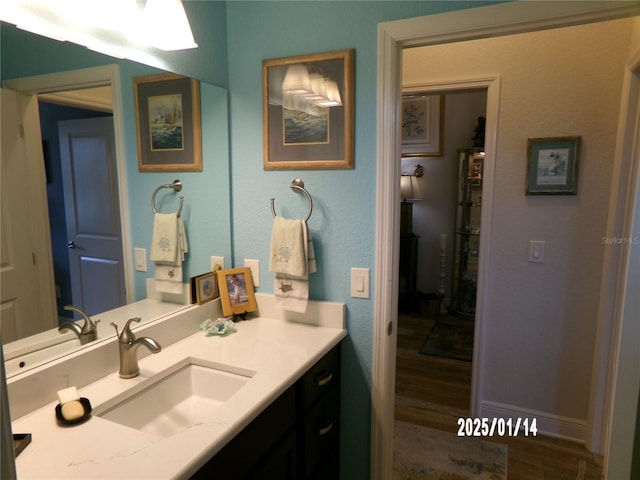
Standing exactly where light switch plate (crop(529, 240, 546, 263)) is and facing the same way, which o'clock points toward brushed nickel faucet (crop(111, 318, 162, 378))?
The brushed nickel faucet is roughly at 1 o'clock from the light switch plate.

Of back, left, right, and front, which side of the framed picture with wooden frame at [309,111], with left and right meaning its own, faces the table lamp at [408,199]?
back

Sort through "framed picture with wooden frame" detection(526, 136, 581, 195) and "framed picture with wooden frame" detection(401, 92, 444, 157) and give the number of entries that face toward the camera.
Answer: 2

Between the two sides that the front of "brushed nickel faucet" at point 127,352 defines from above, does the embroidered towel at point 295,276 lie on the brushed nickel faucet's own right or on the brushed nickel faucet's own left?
on the brushed nickel faucet's own left

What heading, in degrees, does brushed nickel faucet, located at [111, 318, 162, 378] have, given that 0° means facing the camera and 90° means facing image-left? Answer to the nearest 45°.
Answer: approximately 315°

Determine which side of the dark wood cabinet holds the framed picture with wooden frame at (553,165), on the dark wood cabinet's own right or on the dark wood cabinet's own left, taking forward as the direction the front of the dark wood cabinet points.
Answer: on the dark wood cabinet's own left

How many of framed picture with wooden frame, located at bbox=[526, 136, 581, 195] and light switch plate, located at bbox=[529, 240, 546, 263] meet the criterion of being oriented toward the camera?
2
